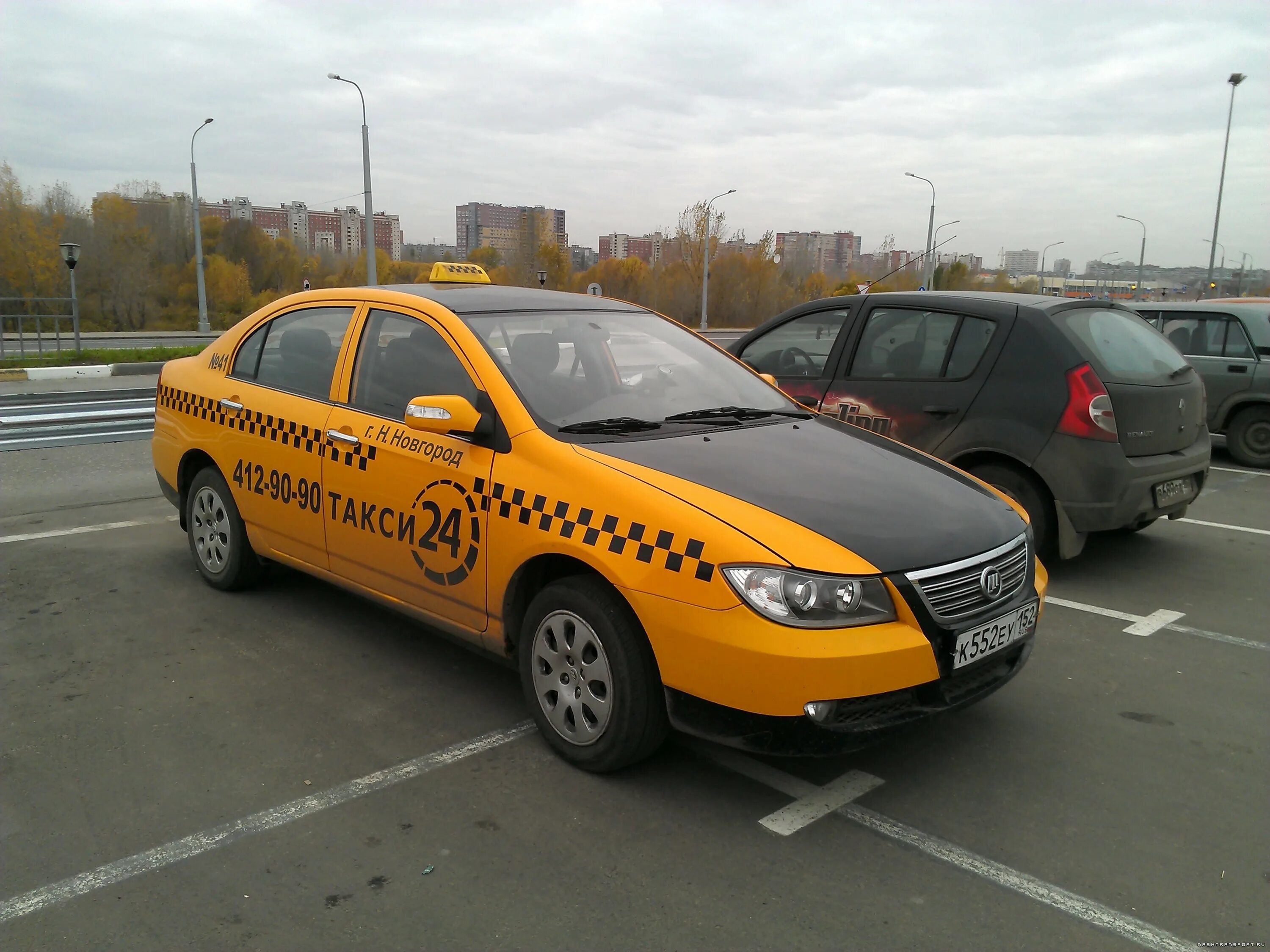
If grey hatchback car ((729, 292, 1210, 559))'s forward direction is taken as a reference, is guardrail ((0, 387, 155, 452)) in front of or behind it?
in front

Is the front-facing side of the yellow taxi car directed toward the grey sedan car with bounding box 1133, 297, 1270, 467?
no

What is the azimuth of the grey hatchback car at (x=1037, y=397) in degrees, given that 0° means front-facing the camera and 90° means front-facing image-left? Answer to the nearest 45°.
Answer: approximately 135°

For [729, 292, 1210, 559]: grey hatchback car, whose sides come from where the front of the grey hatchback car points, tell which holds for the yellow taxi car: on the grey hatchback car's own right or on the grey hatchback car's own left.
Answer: on the grey hatchback car's own left

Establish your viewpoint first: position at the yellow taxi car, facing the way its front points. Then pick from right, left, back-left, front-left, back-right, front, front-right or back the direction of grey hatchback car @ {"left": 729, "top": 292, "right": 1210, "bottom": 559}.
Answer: left

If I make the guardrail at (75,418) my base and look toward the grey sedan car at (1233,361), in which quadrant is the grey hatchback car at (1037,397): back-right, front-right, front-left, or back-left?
front-right

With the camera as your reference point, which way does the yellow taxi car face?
facing the viewer and to the right of the viewer

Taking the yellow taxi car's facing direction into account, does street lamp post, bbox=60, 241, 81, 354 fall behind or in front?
behind

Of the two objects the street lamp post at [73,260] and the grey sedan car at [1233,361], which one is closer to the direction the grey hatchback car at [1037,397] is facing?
the street lamp post

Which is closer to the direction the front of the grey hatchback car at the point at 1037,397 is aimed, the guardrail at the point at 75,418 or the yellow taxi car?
the guardrail

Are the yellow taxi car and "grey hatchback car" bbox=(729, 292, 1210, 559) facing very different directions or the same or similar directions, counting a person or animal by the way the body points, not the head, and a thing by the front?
very different directions

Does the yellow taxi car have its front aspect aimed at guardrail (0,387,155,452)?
no

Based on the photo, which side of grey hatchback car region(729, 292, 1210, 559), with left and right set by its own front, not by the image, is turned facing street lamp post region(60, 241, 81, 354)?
front

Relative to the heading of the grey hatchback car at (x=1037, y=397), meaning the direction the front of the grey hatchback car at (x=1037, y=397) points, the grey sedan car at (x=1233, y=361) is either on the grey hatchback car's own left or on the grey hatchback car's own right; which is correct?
on the grey hatchback car's own right
